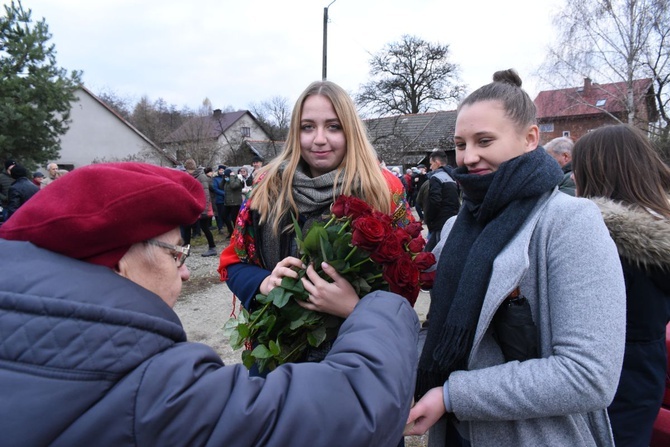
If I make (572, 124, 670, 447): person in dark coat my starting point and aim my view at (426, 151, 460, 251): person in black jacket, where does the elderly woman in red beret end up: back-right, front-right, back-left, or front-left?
back-left

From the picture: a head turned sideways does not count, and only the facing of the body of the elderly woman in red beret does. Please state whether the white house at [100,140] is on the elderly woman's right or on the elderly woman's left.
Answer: on the elderly woman's left

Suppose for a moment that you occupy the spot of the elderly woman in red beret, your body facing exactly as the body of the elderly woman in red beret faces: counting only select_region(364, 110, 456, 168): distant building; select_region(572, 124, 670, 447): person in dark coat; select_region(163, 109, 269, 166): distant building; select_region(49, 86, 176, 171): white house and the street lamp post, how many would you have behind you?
0

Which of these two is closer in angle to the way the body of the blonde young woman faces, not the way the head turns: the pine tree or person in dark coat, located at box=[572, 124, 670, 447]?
the person in dark coat

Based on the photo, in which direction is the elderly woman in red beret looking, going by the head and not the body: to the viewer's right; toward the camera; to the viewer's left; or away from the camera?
to the viewer's right

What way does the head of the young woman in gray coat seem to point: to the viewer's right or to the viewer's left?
to the viewer's left

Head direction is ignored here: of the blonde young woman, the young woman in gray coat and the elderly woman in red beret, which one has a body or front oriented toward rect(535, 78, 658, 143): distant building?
the elderly woman in red beret

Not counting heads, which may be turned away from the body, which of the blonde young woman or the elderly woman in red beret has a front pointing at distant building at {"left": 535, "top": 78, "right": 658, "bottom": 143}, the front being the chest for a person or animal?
the elderly woman in red beret

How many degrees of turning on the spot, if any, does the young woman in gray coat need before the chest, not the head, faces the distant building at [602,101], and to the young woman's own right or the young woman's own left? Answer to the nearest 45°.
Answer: approximately 135° to the young woman's own right

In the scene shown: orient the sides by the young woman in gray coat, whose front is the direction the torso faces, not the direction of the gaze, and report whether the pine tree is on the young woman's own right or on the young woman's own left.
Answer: on the young woman's own right

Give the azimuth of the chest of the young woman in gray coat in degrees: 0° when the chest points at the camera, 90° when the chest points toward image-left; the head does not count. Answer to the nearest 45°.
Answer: approximately 45°

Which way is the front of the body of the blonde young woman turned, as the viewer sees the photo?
toward the camera

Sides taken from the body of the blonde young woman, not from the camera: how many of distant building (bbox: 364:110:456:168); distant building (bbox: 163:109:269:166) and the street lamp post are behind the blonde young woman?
3

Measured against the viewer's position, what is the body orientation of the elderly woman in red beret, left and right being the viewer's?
facing away from the viewer and to the right of the viewer

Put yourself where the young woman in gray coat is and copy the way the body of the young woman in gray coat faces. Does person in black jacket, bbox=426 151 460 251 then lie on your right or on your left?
on your right

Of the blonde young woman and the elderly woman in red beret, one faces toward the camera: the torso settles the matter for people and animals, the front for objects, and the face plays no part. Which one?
the blonde young woman
